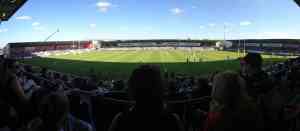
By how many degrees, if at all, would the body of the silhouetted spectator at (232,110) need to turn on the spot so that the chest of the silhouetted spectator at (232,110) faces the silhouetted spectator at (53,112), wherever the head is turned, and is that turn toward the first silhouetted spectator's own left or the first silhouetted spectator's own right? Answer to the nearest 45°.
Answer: approximately 90° to the first silhouetted spectator's own left

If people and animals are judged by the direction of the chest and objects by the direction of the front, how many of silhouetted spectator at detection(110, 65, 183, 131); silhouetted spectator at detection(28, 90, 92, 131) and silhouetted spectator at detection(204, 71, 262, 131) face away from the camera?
3

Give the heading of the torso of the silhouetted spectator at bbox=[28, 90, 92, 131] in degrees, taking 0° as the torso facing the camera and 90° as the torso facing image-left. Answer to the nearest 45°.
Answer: approximately 180°

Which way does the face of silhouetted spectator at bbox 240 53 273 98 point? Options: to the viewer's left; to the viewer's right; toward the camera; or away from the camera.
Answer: away from the camera

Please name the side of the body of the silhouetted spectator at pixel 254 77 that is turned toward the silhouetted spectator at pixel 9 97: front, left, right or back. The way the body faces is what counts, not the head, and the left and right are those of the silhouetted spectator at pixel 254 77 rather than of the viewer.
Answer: left

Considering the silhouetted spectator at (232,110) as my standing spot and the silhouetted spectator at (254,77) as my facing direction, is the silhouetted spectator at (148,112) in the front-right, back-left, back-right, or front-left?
back-left

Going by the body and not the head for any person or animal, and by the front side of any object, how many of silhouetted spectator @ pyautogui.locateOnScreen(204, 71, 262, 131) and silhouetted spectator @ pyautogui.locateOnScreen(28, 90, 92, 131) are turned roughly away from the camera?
2

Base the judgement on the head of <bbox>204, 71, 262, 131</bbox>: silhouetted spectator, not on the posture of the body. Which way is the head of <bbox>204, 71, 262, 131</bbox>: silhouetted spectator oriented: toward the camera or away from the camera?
away from the camera

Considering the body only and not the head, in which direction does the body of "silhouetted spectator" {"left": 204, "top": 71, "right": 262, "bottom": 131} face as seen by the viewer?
away from the camera

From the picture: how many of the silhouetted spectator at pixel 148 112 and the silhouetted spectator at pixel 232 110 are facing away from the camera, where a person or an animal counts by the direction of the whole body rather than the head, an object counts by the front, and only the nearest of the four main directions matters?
2

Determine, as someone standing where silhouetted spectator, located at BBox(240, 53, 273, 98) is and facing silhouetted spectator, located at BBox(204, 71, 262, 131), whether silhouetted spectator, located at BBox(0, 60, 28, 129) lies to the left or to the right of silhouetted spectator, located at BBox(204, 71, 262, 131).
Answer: right

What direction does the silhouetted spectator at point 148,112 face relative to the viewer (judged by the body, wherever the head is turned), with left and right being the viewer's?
facing away from the viewer

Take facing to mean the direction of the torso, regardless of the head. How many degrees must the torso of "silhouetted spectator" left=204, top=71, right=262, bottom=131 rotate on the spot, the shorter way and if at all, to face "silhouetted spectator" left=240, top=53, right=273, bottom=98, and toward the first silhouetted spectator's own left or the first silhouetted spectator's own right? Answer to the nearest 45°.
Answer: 0° — they already face them
